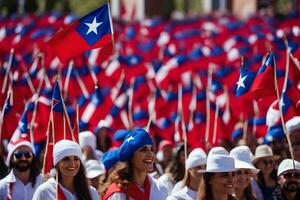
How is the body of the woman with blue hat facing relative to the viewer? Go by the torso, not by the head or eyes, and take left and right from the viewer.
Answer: facing the viewer and to the right of the viewer

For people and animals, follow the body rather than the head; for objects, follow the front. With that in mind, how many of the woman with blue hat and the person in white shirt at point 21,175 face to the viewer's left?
0

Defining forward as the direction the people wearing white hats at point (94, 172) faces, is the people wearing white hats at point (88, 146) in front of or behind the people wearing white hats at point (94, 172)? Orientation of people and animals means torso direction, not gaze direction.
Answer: behind

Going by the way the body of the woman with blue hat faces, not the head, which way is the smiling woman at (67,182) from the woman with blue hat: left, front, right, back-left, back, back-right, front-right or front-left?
back-right

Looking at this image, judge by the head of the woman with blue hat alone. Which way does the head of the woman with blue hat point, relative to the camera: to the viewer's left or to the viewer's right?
to the viewer's right

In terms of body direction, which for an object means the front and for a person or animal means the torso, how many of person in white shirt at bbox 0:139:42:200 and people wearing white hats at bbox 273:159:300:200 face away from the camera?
0

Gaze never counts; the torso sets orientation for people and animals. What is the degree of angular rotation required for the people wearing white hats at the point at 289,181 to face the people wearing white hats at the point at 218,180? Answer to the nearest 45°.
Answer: approximately 90° to their right
